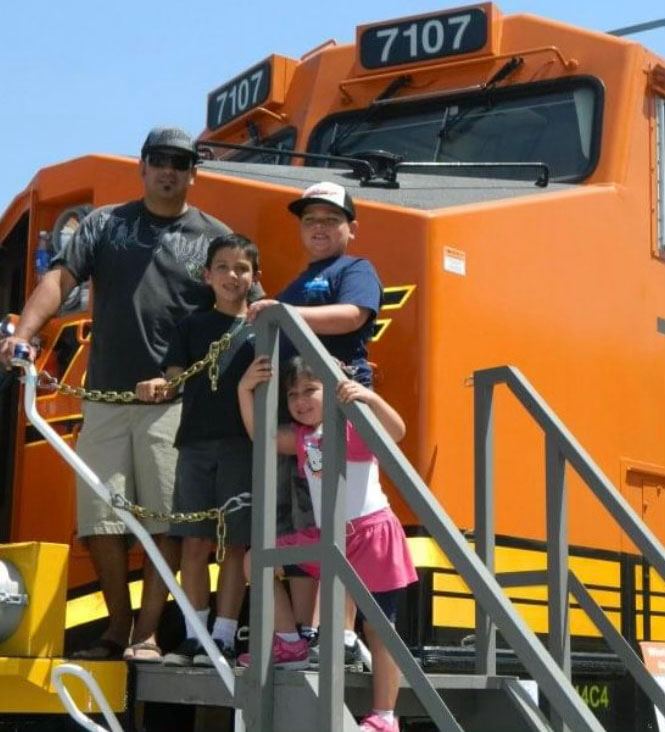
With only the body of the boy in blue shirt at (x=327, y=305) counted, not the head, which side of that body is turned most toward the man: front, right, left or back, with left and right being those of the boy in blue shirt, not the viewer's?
right

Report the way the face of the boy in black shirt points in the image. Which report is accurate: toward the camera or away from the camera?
toward the camera

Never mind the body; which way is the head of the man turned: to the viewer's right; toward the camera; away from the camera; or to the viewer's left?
toward the camera

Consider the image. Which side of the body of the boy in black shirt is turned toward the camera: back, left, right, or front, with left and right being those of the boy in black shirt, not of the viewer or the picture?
front

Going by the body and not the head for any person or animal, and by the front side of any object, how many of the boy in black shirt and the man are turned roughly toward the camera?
2

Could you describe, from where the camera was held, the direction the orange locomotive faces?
facing the viewer and to the left of the viewer

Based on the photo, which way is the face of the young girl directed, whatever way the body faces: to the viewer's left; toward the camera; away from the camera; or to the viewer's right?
toward the camera

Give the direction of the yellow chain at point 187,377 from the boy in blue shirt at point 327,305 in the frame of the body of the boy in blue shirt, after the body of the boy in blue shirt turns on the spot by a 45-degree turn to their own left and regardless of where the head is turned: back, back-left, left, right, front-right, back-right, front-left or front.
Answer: right
